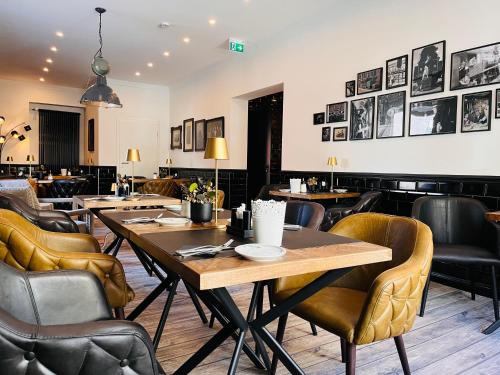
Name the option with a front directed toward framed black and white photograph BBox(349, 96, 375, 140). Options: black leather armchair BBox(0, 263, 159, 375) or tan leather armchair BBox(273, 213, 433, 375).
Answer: the black leather armchair

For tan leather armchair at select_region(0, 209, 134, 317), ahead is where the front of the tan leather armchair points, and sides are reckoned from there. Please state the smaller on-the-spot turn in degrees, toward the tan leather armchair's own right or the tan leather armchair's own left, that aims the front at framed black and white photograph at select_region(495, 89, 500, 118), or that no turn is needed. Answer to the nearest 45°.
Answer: approximately 45° to the tan leather armchair's own right

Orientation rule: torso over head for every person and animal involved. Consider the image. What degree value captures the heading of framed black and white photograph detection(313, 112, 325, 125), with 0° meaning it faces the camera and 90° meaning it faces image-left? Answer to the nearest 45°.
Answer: approximately 45°

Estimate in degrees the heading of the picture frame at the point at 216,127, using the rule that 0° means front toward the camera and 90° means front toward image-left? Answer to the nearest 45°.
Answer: approximately 45°

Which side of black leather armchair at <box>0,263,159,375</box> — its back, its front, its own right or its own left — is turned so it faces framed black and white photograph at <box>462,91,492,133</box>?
front

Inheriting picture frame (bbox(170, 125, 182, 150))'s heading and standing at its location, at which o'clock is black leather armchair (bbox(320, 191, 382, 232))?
The black leather armchair is roughly at 10 o'clock from the picture frame.

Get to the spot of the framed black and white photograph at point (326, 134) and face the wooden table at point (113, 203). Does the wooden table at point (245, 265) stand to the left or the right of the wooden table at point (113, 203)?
left

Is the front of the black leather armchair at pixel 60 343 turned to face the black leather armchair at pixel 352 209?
yes

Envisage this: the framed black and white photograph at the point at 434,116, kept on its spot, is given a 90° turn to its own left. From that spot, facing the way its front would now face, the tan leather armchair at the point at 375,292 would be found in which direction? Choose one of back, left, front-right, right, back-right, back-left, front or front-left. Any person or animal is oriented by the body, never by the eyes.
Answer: front-right

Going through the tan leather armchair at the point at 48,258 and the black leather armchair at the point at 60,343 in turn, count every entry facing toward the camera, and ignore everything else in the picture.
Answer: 0

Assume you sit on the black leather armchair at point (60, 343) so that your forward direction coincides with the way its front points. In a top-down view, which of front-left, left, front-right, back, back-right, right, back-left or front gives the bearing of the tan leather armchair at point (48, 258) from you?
front-left

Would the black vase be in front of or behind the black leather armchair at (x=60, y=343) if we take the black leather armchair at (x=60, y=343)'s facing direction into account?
in front

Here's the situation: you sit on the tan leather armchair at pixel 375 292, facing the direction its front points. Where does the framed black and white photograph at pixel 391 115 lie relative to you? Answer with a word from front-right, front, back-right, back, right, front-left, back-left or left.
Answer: back-right

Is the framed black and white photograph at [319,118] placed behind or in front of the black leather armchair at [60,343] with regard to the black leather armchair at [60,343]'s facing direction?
in front

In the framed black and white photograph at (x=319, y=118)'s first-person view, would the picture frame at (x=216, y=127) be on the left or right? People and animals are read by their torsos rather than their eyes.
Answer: on its right
